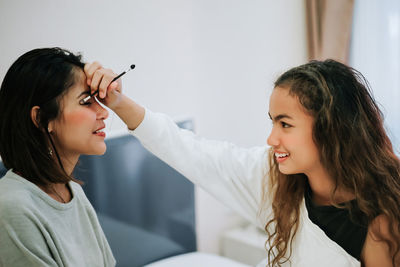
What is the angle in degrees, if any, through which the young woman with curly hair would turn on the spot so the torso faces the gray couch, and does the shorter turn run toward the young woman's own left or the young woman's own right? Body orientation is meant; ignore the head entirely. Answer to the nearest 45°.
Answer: approximately 90° to the young woman's own right

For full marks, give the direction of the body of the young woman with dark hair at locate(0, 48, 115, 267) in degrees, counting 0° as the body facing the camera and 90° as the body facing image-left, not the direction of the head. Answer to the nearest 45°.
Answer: approximately 315°

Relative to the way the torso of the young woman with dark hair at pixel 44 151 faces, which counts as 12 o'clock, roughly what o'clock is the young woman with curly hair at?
The young woman with curly hair is roughly at 11 o'clock from the young woman with dark hair.

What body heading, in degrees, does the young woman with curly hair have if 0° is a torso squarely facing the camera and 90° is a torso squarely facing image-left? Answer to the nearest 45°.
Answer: approximately 45°

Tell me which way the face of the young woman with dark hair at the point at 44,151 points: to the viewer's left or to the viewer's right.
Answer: to the viewer's right

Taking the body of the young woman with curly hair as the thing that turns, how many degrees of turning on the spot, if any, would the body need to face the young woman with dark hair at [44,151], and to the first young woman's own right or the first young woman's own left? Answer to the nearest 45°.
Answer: approximately 45° to the first young woman's own right
